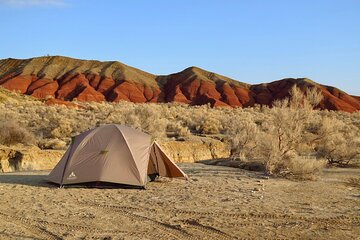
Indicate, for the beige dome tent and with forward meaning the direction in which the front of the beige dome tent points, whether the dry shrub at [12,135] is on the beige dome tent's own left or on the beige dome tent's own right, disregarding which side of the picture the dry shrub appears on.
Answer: on the beige dome tent's own left

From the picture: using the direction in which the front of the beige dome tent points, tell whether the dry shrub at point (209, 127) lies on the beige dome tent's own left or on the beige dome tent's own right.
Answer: on the beige dome tent's own left

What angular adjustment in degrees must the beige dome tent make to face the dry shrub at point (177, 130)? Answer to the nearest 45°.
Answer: approximately 90° to its left

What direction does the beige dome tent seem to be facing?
to the viewer's right

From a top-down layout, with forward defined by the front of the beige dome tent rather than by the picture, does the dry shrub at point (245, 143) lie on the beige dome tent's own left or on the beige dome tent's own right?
on the beige dome tent's own left

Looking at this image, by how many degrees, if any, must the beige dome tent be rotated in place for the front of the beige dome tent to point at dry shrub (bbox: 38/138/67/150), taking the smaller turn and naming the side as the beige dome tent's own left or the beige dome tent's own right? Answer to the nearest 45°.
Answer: approximately 90° to the beige dome tent's own left

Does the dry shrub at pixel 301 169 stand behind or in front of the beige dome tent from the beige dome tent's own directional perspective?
in front
